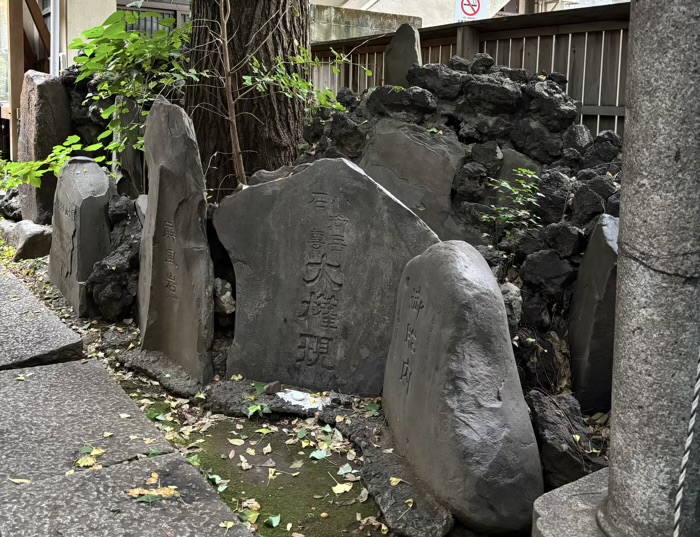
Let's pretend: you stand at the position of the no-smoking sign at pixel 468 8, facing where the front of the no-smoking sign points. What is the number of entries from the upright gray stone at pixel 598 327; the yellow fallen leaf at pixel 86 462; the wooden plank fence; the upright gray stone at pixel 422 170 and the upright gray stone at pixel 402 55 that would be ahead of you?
5

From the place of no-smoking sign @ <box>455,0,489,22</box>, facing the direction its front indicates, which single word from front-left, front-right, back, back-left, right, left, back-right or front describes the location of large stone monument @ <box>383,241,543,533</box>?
front

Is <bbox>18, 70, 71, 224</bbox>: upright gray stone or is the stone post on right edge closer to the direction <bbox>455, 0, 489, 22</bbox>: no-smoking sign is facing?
the stone post on right edge

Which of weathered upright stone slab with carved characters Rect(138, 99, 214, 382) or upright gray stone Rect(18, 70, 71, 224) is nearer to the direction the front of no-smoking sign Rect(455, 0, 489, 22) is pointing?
the weathered upright stone slab with carved characters

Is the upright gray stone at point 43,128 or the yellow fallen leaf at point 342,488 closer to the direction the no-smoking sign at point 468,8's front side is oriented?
the yellow fallen leaf

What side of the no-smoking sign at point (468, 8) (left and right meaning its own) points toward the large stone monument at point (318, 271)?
front

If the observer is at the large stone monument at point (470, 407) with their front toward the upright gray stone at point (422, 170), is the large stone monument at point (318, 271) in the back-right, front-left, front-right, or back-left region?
front-left

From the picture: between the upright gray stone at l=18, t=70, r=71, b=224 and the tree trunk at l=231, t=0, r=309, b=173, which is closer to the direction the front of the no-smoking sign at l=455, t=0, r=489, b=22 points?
the tree trunk

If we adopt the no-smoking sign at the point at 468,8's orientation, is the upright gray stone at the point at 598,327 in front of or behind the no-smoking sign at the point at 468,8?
in front

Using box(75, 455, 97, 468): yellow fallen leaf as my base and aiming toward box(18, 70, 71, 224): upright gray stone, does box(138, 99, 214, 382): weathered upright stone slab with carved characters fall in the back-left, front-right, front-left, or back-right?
front-right

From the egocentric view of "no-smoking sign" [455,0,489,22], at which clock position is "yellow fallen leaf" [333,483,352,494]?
The yellow fallen leaf is roughly at 12 o'clock from the no-smoking sign.

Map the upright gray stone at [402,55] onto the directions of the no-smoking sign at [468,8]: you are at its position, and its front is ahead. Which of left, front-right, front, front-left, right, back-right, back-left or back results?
front

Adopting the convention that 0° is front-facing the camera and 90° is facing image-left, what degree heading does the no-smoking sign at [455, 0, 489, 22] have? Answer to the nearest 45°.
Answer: approximately 0°

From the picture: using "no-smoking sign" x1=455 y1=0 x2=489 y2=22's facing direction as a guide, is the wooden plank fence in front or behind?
in front

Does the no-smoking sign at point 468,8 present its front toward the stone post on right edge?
yes

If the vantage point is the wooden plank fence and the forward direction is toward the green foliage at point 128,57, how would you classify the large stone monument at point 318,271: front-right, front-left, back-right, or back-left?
front-left
